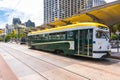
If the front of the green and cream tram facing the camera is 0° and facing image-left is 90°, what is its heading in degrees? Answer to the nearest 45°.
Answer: approximately 315°
